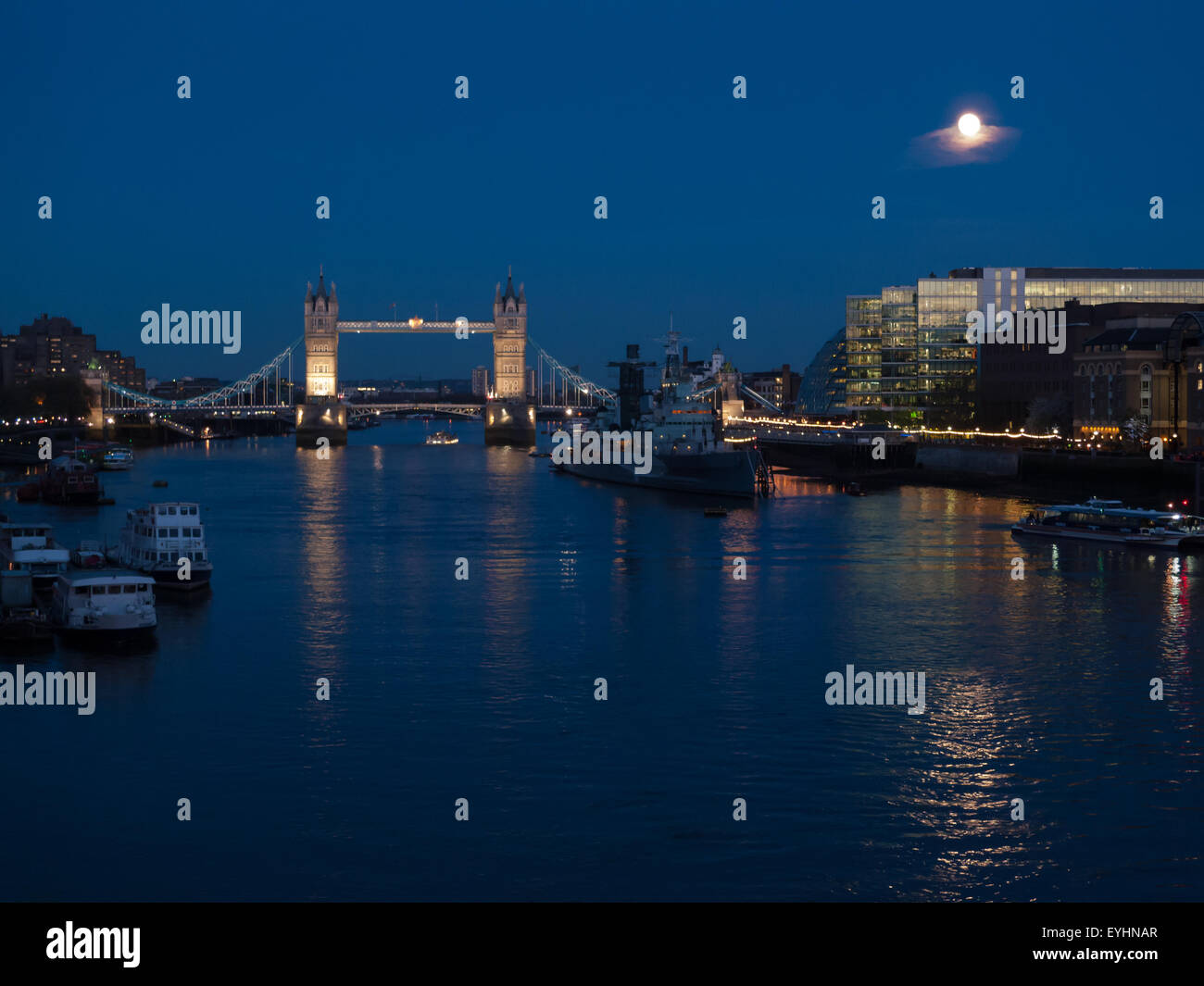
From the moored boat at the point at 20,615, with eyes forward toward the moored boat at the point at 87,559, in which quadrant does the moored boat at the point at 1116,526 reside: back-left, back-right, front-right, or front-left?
front-right

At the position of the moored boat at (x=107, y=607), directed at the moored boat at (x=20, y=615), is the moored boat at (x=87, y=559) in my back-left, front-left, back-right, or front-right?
front-right

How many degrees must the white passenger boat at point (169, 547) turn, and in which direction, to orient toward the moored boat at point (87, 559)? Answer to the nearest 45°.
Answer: approximately 135° to its right

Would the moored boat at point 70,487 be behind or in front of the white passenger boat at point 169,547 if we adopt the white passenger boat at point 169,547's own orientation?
behind

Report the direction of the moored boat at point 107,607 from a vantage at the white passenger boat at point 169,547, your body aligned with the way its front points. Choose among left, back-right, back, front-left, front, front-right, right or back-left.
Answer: front-right

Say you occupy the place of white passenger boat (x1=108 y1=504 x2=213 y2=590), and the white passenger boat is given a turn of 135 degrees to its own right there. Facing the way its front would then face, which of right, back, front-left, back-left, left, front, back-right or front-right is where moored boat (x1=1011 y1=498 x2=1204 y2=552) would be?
back

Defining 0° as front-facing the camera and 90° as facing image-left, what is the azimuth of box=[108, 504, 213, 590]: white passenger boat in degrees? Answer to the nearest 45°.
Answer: approximately 315°

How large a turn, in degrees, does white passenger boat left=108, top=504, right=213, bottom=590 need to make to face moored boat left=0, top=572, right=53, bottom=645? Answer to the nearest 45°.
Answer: approximately 45° to its right
